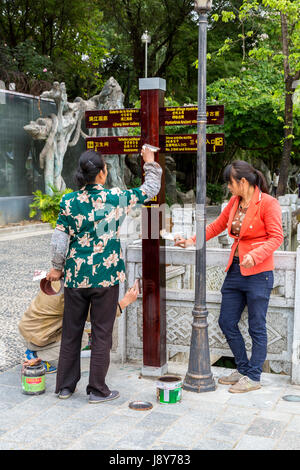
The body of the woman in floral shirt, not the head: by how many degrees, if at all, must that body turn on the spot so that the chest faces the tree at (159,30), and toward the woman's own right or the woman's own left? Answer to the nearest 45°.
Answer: approximately 45° to the woman's own left

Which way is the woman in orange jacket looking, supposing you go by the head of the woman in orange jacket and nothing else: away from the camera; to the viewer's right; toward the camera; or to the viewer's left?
to the viewer's left

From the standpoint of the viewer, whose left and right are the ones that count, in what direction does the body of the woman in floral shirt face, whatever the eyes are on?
facing away from the viewer and to the right of the viewer

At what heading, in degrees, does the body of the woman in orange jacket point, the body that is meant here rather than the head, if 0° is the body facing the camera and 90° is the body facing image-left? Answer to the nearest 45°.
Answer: approximately 45°

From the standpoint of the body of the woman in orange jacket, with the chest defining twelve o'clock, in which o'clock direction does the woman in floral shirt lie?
The woman in floral shirt is roughly at 1 o'clock from the woman in orange jacket.

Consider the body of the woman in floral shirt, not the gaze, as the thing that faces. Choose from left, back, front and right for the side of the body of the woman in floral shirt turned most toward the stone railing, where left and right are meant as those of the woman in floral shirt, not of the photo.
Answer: front

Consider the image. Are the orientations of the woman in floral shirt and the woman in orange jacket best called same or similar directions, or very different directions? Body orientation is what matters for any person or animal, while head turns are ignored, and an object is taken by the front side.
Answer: very different directions
